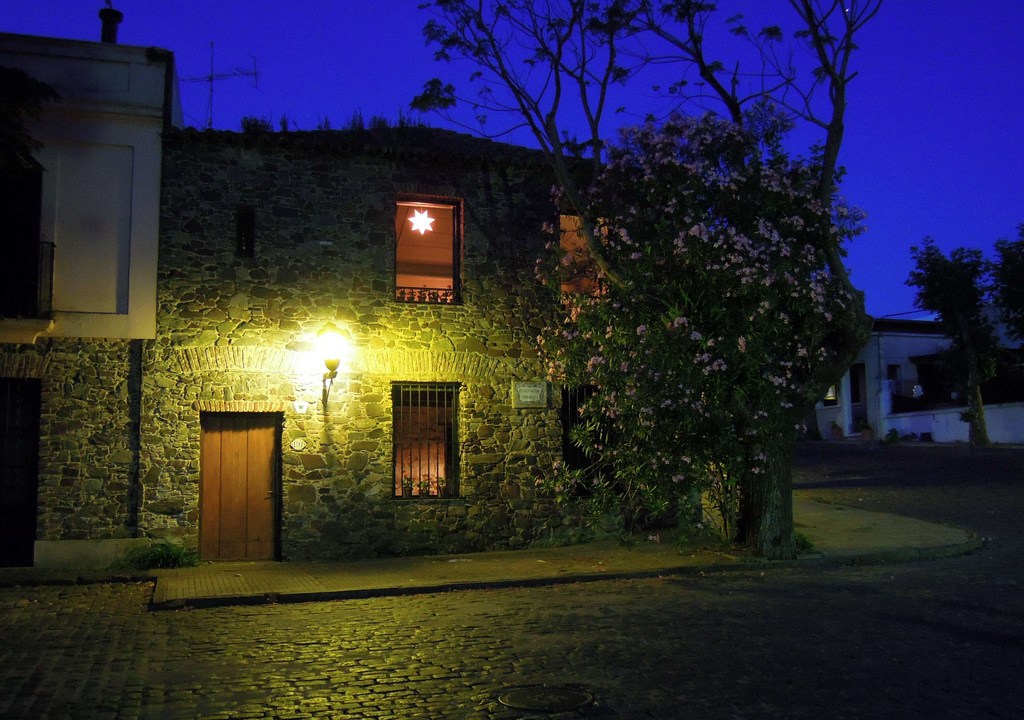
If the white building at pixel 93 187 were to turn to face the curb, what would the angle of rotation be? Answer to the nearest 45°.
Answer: approximately 45° to its left

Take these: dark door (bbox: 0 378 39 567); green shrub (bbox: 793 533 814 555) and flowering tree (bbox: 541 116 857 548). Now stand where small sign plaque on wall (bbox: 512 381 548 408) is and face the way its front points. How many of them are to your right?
1

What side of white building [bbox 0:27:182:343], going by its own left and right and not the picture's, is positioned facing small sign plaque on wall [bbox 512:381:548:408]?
left

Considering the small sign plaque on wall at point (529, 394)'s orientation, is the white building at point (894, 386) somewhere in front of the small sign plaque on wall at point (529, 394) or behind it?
behind

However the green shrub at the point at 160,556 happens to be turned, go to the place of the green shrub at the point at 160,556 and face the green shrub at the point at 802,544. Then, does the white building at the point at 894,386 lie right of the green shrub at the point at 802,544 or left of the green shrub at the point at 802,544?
left

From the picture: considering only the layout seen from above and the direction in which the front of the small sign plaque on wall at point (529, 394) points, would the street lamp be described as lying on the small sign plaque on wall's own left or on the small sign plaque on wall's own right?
on the small sign plaque on wall's own right

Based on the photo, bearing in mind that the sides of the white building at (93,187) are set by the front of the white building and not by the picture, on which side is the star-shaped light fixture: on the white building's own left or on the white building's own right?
on the white building's own left

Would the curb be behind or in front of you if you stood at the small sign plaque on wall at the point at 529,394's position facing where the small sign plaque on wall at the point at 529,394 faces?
in front

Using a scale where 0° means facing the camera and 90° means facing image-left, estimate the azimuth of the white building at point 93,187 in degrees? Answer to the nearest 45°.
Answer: approximately 0°

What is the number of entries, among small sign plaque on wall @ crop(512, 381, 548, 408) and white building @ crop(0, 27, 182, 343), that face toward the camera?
2
